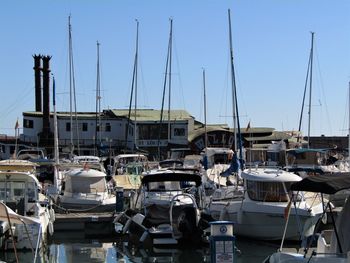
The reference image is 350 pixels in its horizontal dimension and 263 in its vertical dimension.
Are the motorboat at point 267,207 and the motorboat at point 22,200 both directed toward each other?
no

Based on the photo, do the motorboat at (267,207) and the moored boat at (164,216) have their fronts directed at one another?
no

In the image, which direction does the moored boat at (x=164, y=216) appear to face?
away from the camera

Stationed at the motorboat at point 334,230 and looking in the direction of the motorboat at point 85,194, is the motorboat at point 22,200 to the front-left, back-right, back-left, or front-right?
front-left

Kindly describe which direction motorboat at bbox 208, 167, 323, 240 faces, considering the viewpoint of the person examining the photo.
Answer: facing to the right of the viewer

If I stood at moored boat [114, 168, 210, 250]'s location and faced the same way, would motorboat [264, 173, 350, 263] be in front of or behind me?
behind

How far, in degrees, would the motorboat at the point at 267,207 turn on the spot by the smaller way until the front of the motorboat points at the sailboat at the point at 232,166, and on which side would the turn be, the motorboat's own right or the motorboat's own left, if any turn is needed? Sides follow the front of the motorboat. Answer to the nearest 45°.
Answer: approximately 90° to the motorboat's own left

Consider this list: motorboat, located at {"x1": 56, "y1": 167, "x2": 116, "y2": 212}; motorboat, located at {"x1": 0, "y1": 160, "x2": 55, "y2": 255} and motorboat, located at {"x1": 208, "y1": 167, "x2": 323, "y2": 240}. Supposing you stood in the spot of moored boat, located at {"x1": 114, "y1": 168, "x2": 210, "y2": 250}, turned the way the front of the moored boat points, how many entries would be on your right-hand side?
1
